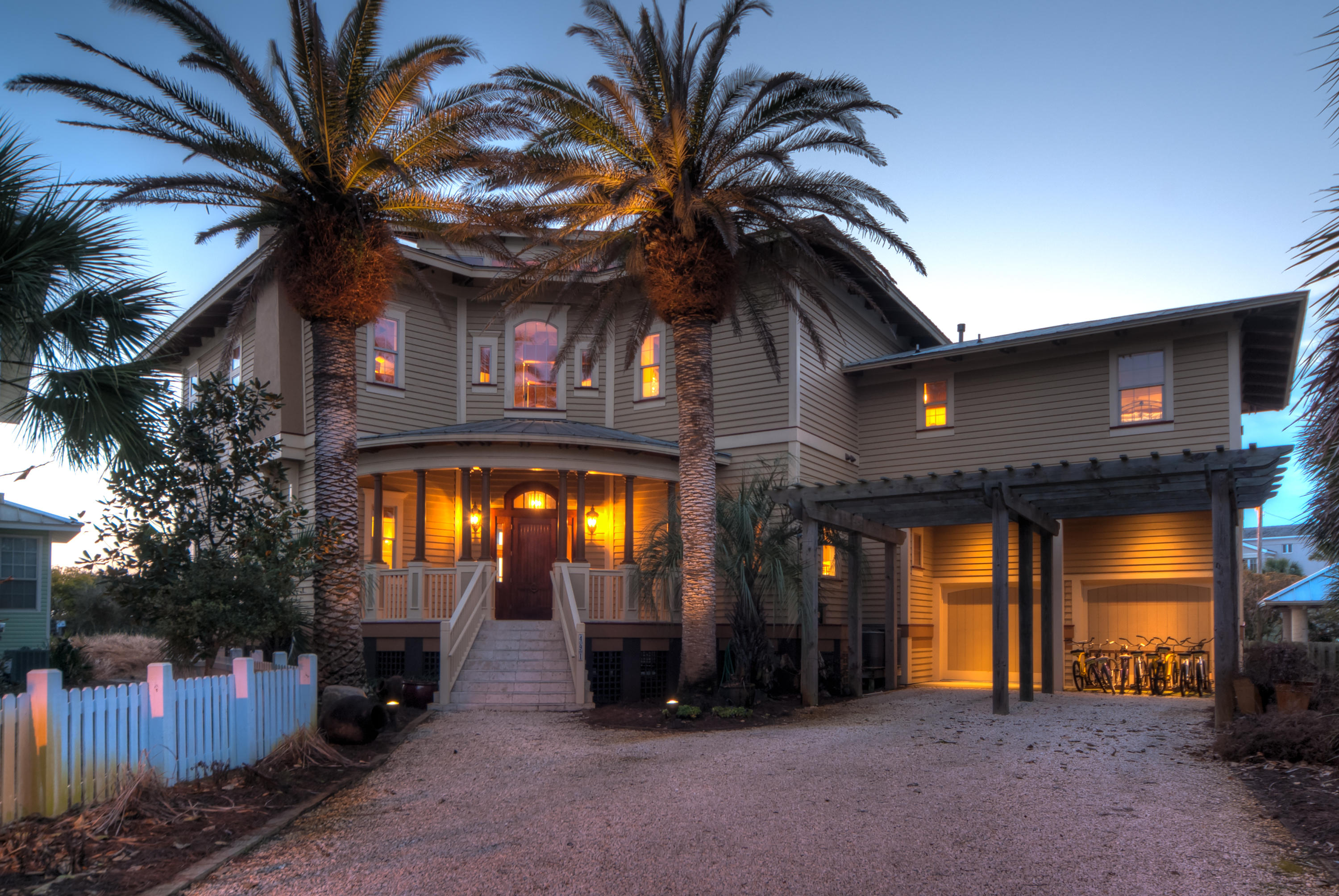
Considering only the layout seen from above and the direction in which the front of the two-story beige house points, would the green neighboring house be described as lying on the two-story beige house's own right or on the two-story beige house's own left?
on the two-story beige house's own right

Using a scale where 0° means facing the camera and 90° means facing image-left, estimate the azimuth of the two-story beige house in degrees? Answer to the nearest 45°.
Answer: approximately 0°

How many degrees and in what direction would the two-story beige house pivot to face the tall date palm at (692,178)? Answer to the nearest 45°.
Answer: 0° — it already faces it

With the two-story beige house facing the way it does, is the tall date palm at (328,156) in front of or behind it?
in front

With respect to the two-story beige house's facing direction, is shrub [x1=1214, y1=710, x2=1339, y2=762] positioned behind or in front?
in front
